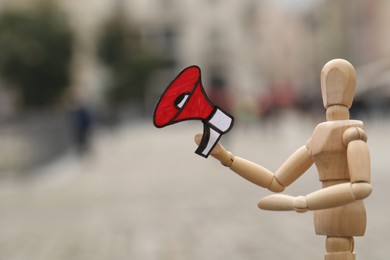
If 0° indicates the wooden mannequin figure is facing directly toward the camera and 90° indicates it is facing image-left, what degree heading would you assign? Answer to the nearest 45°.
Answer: approximately 45°
